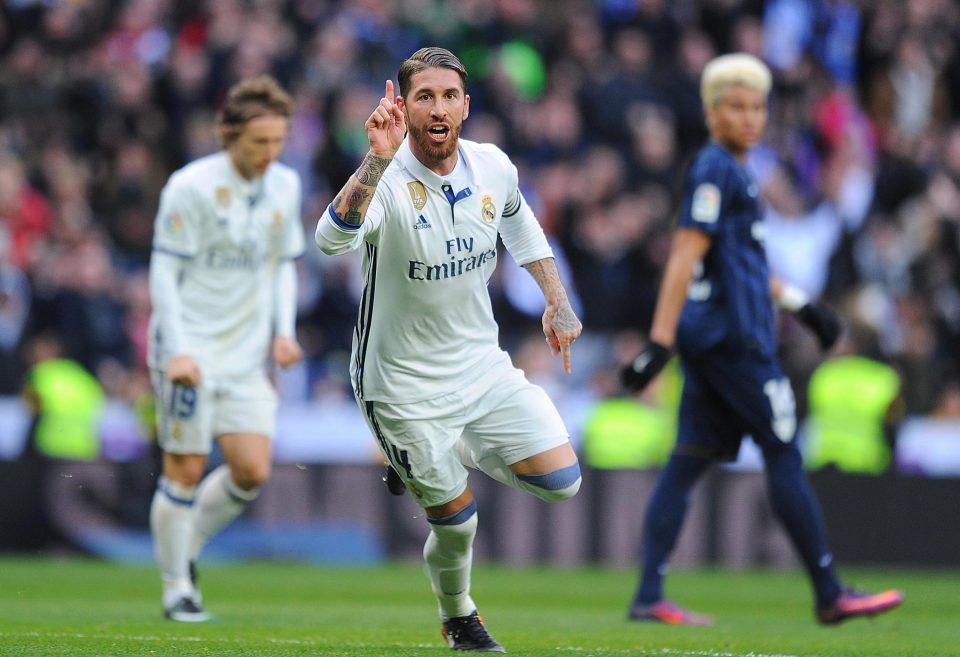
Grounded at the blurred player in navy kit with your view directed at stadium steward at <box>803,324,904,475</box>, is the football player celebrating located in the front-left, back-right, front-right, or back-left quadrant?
back-left

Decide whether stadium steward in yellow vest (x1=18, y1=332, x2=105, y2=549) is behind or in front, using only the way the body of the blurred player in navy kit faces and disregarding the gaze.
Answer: behind

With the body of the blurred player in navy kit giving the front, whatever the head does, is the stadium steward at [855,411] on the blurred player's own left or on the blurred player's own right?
on the blurred player's own left

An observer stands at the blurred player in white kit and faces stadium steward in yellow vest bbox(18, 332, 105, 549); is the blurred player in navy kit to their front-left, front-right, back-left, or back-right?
back-right

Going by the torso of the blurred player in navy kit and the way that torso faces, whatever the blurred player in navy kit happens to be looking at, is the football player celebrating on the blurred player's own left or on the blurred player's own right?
on the blurred player's own right
